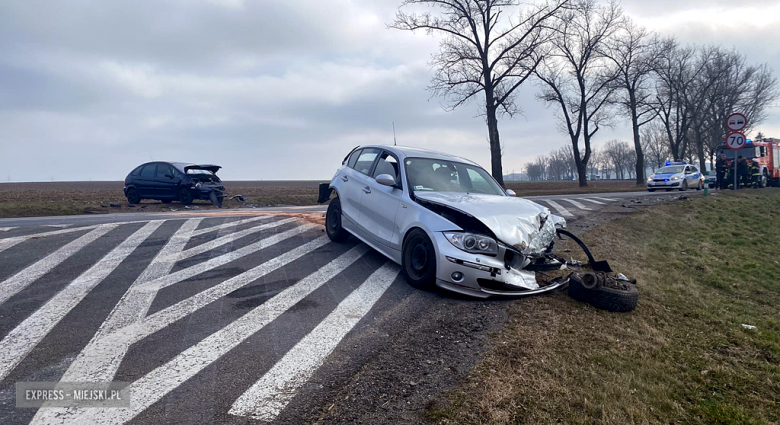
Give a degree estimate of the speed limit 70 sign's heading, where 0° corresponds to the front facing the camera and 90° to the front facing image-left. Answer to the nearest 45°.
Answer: approximately 0°

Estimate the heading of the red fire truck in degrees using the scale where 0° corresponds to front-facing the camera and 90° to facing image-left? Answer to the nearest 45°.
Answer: approximately 45°

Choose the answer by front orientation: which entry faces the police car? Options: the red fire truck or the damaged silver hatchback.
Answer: the red fire truck

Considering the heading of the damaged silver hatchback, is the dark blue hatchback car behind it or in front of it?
behind

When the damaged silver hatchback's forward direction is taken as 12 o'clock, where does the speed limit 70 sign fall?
The speed limit 70 sign is roughly at 9 o'clock from the damaged silver hatchback.

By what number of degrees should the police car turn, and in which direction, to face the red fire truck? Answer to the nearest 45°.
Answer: approximately 180°

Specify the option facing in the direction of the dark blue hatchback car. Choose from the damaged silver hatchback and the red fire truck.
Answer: the red fire truck

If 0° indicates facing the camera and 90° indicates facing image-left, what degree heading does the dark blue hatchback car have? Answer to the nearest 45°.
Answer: approximately 315°

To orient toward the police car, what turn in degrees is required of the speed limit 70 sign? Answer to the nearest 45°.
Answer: approximately 180°

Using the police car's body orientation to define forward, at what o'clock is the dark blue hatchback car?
The dark blue hatchback car is roughly at 12 o'clock from the police car.

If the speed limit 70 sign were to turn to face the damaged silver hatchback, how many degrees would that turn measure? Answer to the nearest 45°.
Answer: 0° — it already faces it

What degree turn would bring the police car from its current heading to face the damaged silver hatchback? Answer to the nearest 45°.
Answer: approximately 45° to its left

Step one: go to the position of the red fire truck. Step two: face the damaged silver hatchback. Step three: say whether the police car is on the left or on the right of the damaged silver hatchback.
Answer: right

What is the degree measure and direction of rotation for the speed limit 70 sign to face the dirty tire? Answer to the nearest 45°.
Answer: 0° — it already faces it

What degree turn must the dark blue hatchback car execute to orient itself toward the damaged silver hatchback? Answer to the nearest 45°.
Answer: approximately 45° to its right
